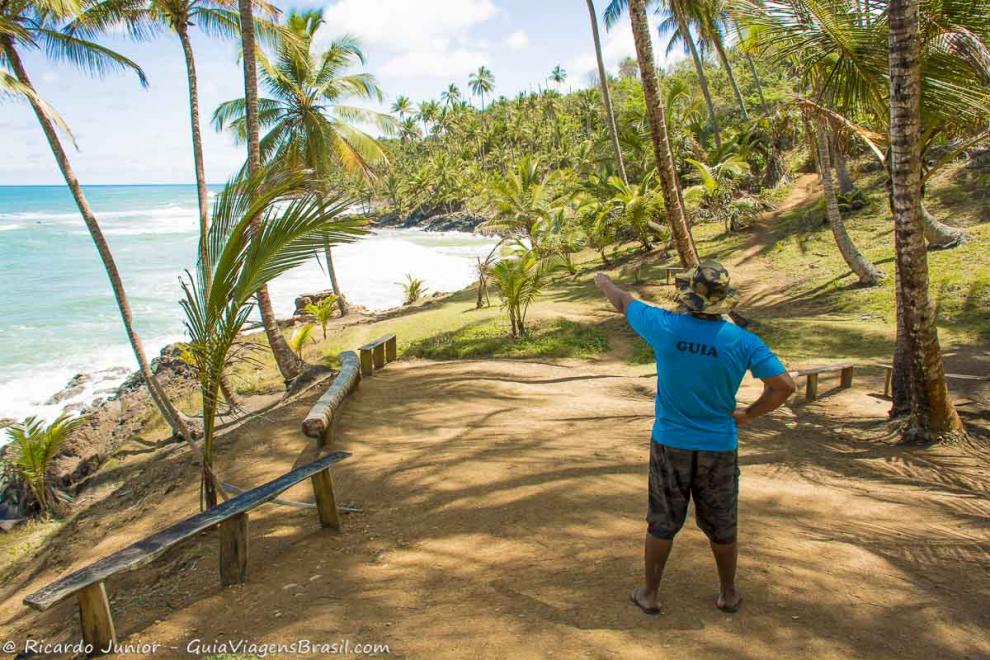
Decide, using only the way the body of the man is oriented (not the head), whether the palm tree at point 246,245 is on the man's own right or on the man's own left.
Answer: on the man's own left

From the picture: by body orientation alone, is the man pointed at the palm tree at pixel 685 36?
yes

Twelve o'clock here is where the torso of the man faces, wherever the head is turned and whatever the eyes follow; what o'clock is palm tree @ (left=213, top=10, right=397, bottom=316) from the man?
The palm tree is roughly at 11 o'clock from the man.

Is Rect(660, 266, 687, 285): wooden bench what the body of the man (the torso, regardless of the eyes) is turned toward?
yes

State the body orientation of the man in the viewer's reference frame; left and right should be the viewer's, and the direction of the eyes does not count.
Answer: facing away from the viewer

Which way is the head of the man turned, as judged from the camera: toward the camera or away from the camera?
away from the camera

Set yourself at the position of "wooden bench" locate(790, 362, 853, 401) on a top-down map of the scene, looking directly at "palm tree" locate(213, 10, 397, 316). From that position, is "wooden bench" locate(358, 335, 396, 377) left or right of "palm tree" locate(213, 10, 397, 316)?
left
